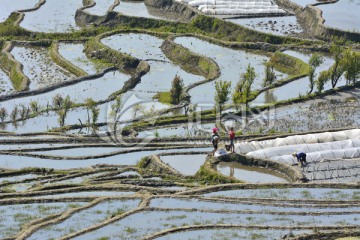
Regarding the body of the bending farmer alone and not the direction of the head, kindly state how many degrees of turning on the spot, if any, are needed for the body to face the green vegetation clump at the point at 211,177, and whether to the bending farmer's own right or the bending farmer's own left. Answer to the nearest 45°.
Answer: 0° — they already face it

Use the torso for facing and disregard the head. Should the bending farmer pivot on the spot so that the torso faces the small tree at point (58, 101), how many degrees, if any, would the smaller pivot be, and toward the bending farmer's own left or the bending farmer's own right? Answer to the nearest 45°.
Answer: approximately 45° to the bending farmer's own right

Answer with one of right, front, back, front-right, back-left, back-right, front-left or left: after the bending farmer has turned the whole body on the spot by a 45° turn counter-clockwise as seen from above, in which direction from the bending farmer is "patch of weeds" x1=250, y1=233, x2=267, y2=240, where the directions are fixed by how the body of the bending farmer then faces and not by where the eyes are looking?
front-left

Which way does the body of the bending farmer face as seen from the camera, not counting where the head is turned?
to the viewer's left

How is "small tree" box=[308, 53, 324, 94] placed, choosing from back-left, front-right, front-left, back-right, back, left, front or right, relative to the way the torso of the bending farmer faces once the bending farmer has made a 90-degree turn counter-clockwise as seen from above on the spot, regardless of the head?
back

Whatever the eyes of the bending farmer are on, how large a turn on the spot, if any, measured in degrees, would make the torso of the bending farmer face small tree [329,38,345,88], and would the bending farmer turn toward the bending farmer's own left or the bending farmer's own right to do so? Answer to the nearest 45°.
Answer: approximately 90° to the bending farmer's own right

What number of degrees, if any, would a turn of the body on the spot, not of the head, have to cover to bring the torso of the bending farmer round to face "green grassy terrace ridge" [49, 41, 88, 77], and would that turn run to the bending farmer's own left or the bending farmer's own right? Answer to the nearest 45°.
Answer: approximately 45° to the bending farmer's own right

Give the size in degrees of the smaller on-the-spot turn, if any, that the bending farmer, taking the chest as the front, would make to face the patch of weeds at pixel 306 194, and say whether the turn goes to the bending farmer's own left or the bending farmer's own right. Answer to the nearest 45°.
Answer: approximately 90° to the bending farmer's own left

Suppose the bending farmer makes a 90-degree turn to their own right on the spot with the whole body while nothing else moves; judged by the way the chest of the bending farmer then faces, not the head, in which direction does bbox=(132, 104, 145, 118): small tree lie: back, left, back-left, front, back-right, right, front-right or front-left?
front-left

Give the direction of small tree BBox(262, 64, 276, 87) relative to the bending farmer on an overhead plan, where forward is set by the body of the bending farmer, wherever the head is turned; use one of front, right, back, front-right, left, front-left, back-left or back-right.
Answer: right
